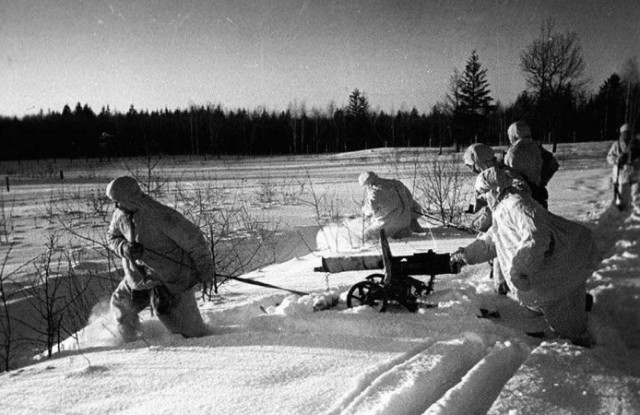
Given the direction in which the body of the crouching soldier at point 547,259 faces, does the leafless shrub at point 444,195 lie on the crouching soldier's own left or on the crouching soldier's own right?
on the crouching soldier's own right

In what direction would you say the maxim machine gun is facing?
to the viewer's left

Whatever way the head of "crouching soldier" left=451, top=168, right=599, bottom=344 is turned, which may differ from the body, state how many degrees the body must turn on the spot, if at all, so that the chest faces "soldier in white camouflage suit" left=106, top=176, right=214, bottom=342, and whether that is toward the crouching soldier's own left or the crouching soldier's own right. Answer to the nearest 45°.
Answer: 0° — they already face them

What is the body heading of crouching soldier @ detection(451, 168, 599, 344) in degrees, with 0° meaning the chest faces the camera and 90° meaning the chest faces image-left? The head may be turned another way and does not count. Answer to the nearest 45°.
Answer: approximately 90°

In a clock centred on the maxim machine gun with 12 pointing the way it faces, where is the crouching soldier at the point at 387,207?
The crouching soldier is roughly at 3 o'clock from the maxim machine gun.

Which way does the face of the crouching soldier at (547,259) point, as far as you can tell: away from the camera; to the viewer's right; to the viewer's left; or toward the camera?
to the viewer's left
